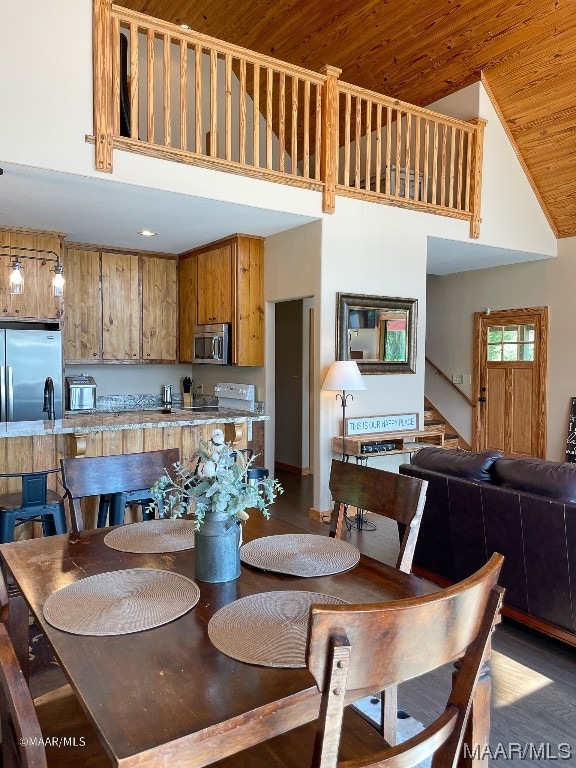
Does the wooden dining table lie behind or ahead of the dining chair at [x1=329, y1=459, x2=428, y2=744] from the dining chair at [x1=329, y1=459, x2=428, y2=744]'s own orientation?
ahead

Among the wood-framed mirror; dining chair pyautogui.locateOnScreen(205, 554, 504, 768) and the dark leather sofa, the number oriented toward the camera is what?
1

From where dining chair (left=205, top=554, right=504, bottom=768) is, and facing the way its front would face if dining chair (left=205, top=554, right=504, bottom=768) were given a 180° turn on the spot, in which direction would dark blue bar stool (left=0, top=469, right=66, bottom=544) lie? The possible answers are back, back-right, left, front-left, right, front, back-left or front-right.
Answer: back

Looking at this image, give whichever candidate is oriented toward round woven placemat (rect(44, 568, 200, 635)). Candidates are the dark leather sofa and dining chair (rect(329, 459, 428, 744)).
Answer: the dining chair

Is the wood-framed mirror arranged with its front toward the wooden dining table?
yes

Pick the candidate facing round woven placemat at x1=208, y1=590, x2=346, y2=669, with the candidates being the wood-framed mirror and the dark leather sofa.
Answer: the wood-framed mirror

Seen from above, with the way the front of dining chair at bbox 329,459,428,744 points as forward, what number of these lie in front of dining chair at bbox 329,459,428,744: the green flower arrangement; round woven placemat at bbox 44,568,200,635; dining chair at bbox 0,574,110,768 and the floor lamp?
3

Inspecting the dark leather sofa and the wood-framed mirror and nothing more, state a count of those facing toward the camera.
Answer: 1

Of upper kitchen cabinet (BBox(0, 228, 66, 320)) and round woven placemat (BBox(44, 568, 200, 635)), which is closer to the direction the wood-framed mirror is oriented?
the round woven placemat

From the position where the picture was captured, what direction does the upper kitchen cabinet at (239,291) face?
facing the viewer and to the left of the viewer

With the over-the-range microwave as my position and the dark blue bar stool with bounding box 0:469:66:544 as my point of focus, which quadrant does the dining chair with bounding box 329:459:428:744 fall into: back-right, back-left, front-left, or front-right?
front-left

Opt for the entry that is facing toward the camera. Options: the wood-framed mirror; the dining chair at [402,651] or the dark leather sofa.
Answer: the wood-framed mirror

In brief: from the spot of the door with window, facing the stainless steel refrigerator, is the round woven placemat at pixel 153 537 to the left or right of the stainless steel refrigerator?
left

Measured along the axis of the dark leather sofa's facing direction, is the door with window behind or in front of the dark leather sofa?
in front

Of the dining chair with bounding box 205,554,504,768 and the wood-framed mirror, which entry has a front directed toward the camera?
the wood-framed mirror

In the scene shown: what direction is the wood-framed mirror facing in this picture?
toward the camera

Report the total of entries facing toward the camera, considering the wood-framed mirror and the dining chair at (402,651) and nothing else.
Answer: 1

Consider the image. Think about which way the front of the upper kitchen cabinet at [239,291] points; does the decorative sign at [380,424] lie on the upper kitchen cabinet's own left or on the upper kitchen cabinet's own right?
on the upper kitchen cabinet's own left

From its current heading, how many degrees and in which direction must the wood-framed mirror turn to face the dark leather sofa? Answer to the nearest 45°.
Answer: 0° — it already faces it
